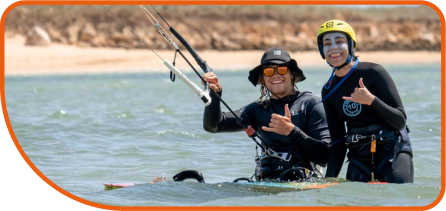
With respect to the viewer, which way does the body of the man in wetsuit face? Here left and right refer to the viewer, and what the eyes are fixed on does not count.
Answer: facing the viewer

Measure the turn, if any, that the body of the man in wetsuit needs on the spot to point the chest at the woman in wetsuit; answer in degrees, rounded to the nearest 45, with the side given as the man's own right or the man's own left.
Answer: approximately 90° to the man's own left
